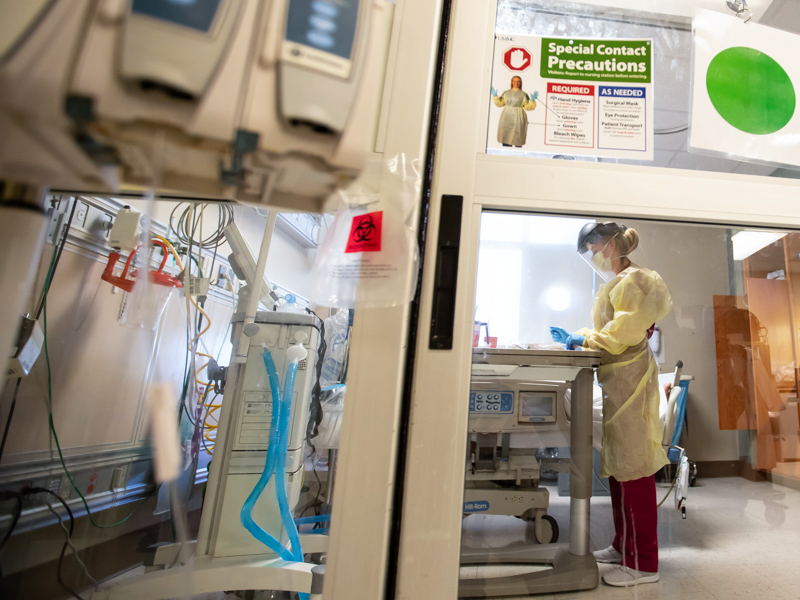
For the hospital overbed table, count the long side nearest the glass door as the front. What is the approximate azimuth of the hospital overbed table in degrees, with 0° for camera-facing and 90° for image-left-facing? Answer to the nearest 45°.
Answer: approximately 0°

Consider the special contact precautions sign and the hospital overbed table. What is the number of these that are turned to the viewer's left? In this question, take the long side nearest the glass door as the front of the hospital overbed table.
0

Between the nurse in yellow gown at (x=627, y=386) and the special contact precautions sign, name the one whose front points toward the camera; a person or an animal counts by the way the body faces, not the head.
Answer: the special contact precautions sign

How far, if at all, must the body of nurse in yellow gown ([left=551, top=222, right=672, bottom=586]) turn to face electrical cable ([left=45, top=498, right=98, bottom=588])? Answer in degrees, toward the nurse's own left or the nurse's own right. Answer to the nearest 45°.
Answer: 0° — they already face it

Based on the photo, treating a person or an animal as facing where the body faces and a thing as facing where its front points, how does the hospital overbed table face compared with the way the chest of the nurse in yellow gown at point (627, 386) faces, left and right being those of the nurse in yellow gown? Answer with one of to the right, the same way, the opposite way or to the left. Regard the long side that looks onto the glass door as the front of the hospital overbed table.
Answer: to the left

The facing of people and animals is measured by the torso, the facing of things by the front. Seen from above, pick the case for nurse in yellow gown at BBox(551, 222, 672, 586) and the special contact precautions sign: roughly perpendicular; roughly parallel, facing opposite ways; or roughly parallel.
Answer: roughly perpendicular

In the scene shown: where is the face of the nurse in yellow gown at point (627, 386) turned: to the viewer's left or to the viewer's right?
to the viewer's left

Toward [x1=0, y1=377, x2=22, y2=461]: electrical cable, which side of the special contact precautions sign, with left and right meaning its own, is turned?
right

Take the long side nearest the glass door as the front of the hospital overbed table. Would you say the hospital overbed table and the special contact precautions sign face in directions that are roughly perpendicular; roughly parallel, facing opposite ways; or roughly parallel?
roughly parallel

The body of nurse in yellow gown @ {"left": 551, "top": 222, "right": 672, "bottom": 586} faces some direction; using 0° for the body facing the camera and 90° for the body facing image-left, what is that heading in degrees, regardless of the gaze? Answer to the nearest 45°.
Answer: approximately 90°

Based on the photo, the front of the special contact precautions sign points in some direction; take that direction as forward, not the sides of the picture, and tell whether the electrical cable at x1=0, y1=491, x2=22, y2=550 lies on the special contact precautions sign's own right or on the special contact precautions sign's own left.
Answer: on the special contact precautions sign's own right

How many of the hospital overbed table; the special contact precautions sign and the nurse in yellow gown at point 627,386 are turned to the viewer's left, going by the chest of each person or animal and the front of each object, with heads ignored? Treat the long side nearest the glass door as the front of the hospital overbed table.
1

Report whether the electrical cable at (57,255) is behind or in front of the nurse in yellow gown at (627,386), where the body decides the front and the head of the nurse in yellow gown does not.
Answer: in front
